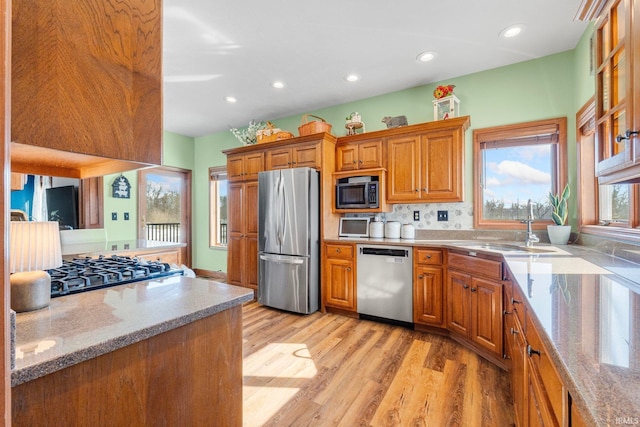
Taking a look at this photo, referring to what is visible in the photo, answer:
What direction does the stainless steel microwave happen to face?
toward the camera

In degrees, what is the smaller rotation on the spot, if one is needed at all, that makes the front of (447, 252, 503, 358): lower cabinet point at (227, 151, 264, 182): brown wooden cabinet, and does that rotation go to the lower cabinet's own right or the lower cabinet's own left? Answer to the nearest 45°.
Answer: approximately 45° to the lower cabinet's own right

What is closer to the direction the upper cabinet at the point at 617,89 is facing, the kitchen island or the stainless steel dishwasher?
the kitchen island

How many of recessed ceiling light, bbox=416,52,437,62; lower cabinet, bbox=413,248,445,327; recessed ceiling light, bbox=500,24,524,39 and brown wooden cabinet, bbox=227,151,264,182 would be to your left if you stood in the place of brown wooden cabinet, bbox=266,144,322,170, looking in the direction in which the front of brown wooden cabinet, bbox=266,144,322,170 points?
3

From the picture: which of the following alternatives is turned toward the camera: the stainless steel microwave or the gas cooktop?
the stainless steel microwave

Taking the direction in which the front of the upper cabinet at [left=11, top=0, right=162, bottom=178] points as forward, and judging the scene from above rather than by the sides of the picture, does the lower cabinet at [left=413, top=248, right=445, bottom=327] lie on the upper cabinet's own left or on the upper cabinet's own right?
on the upper cabinet's own left

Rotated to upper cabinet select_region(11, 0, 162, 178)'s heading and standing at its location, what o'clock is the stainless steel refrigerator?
The stainless steel refrigerator is roughly at 9 o'clock from the upper cabinet.

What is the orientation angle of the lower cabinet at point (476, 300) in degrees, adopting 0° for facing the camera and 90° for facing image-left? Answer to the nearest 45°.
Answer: approximately 45°

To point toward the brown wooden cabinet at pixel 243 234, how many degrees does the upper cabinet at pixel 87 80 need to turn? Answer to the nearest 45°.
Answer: approximately 90° to its left
